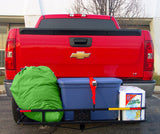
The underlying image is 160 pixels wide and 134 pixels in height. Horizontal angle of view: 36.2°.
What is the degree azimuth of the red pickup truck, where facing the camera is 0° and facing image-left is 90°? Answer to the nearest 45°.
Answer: approximately 180°
